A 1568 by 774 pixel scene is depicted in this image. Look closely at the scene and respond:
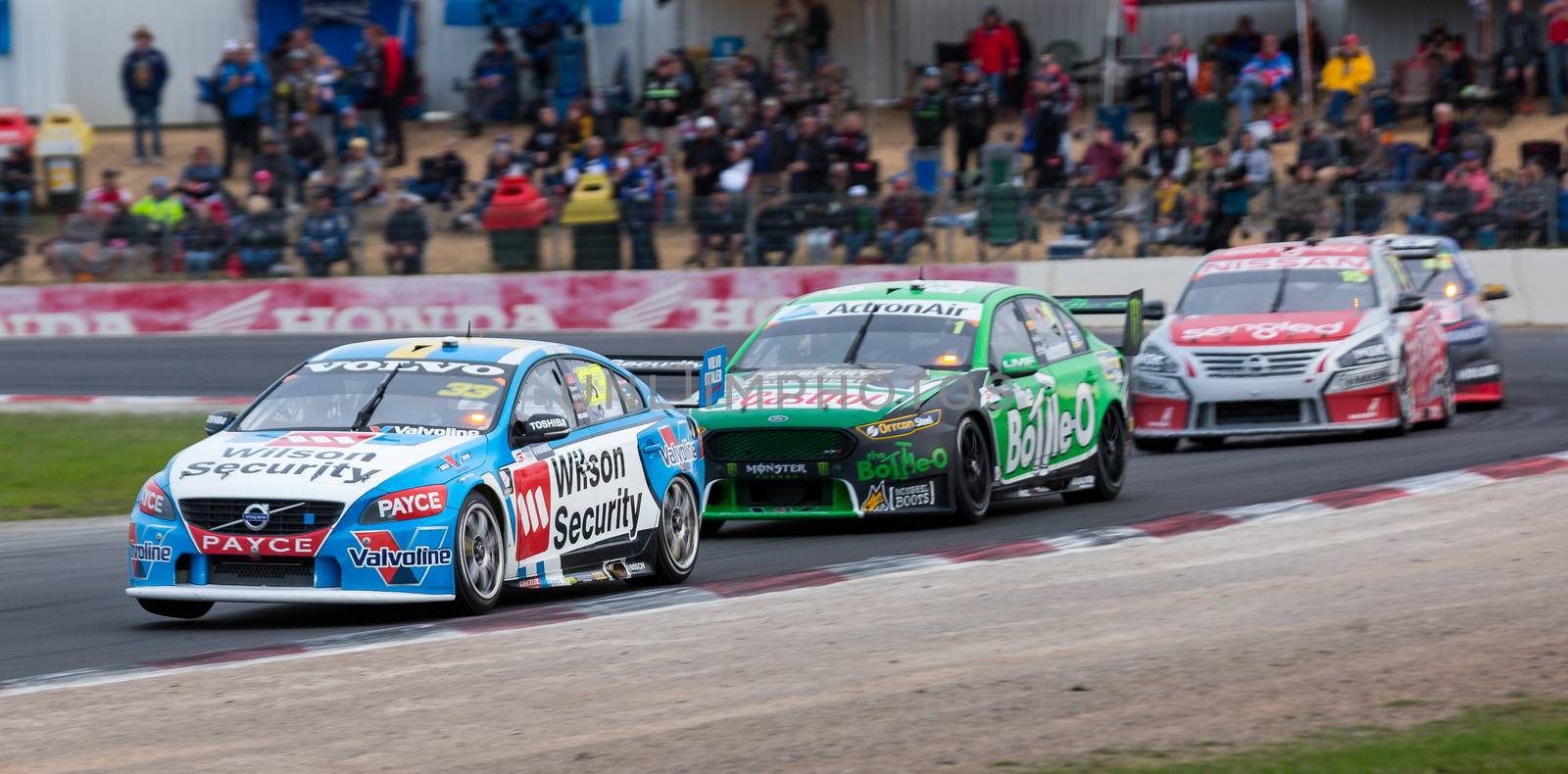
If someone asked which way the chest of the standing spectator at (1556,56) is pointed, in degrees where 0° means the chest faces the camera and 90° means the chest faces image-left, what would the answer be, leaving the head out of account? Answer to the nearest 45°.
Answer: approximately 0°

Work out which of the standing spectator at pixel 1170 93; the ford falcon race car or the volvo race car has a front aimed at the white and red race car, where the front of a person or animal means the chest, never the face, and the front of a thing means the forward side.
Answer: the standing spectator

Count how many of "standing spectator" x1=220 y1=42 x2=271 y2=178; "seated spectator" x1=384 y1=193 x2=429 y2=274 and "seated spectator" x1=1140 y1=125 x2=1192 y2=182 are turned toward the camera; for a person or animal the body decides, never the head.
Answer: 3

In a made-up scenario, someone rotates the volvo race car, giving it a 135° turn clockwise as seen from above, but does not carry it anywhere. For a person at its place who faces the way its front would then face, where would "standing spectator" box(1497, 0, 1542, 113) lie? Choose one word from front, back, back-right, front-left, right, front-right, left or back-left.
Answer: front-right

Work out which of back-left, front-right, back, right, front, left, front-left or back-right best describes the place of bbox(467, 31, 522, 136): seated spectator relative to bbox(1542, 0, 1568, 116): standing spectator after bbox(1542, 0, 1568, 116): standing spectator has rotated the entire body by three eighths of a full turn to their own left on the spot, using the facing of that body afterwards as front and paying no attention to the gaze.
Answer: back-left

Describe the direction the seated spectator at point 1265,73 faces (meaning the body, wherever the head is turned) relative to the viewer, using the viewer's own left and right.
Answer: facing the viewer and to the left of the viewer

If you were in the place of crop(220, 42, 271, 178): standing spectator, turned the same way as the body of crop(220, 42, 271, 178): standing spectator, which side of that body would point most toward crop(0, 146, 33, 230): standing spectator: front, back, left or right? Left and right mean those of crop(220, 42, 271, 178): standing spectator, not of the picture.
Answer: right

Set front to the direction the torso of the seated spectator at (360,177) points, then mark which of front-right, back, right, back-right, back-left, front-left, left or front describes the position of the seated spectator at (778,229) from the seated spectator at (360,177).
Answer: front-left

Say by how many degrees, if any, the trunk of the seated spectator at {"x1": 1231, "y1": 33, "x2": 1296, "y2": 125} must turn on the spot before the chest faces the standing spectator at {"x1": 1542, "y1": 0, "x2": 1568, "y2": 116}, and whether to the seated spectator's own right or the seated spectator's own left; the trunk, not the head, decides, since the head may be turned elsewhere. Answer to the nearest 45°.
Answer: approximately 135° to the seated spectator's own left

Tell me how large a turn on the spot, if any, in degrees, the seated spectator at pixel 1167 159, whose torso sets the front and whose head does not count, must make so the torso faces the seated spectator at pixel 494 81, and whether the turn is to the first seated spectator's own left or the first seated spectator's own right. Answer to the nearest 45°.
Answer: approximately 135° to the first seated spectator's own right
